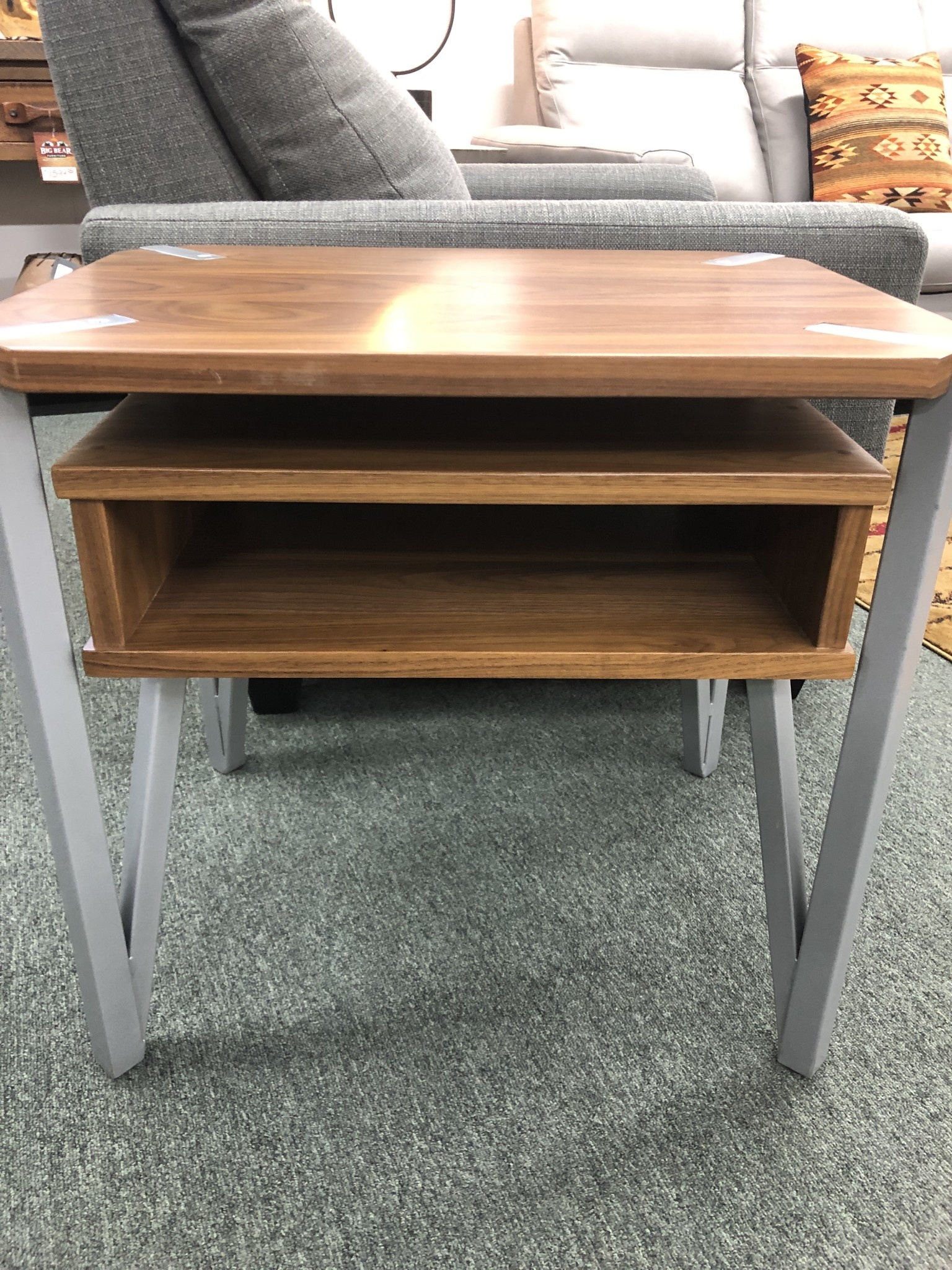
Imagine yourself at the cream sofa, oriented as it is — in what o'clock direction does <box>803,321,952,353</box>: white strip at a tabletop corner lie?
The white strip at a tabletop corner is roughly at 12 o'clock from the cream sofa.

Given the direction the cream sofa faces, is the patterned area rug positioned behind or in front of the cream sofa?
in front

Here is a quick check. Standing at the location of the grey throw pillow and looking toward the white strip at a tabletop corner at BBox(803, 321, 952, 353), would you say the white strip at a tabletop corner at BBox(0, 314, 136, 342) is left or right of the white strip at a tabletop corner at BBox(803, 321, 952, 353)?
right

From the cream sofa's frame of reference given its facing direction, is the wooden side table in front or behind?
in front
